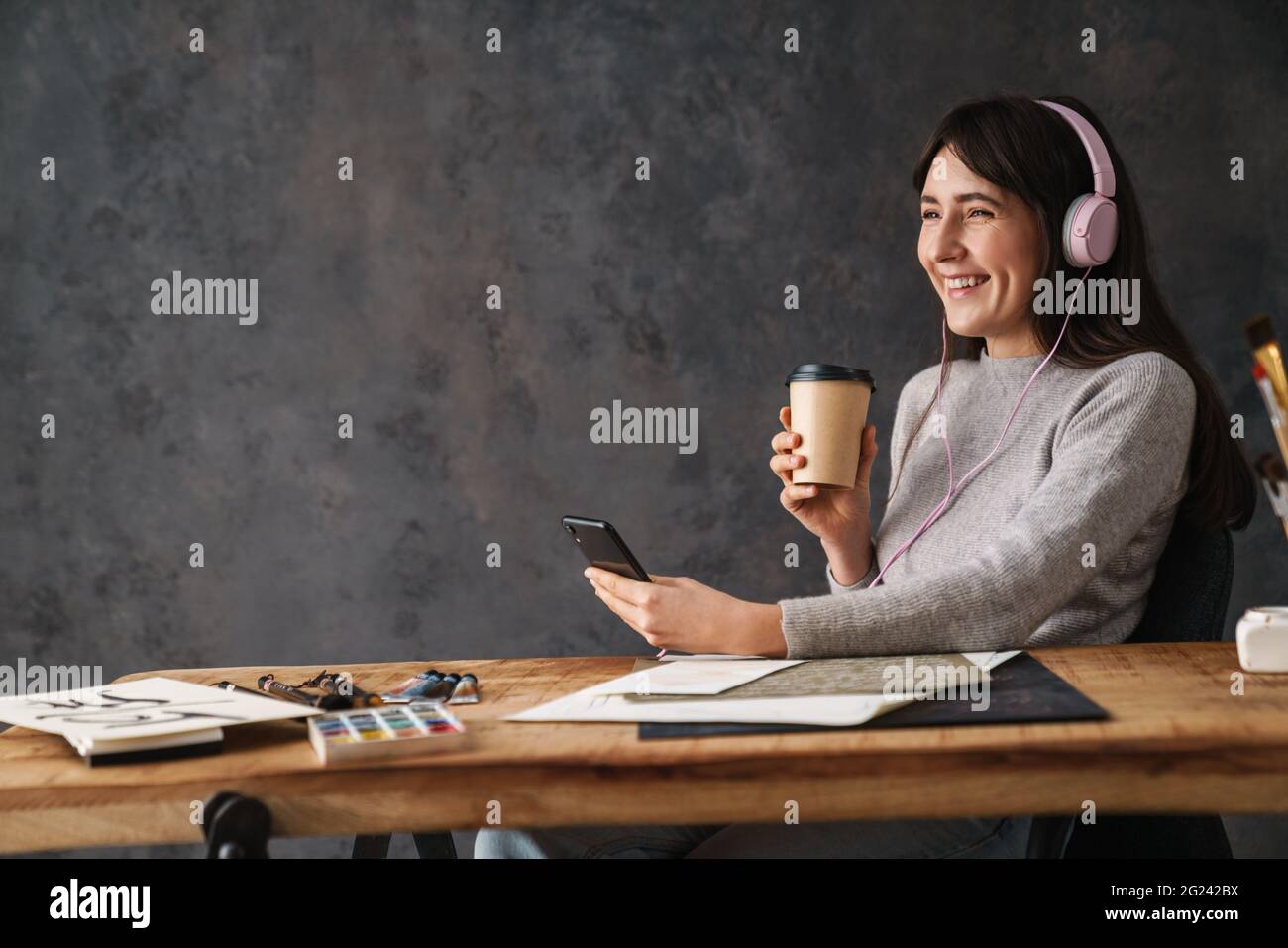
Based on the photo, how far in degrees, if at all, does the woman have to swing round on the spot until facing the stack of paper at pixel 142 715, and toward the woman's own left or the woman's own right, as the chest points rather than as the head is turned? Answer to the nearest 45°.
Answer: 0° — they already face it

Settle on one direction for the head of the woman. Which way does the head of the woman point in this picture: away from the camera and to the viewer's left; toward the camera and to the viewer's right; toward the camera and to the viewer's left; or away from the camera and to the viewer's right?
toward the camera and to the viewer's left

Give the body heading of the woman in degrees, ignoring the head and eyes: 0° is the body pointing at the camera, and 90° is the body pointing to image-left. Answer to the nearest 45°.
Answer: approximately 45°

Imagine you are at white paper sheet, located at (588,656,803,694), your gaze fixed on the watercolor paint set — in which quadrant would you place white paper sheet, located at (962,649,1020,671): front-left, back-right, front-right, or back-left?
back-left
